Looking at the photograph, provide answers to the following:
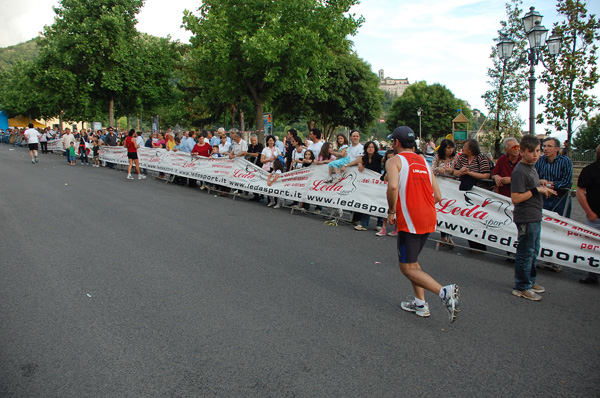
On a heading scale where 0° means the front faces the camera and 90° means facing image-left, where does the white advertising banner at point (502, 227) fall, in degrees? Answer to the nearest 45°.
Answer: approximately 45°

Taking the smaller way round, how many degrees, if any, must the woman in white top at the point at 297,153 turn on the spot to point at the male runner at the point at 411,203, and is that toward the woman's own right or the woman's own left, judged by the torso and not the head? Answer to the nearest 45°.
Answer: approximately 45° to the woman's own left

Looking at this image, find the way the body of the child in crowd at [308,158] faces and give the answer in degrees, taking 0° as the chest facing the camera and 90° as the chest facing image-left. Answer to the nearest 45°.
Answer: approximately 45°

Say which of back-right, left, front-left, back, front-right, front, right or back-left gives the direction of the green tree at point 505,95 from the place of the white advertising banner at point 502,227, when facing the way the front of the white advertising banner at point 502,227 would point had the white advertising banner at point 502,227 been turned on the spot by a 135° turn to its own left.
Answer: left

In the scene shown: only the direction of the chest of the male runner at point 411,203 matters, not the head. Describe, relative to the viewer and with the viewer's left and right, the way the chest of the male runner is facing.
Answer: facing away from the viewer and to the left of the viewer

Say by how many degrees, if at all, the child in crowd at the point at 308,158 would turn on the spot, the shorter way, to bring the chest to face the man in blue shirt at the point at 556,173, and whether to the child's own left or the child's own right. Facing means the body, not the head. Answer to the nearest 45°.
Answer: approximately 90° to the child's own left
